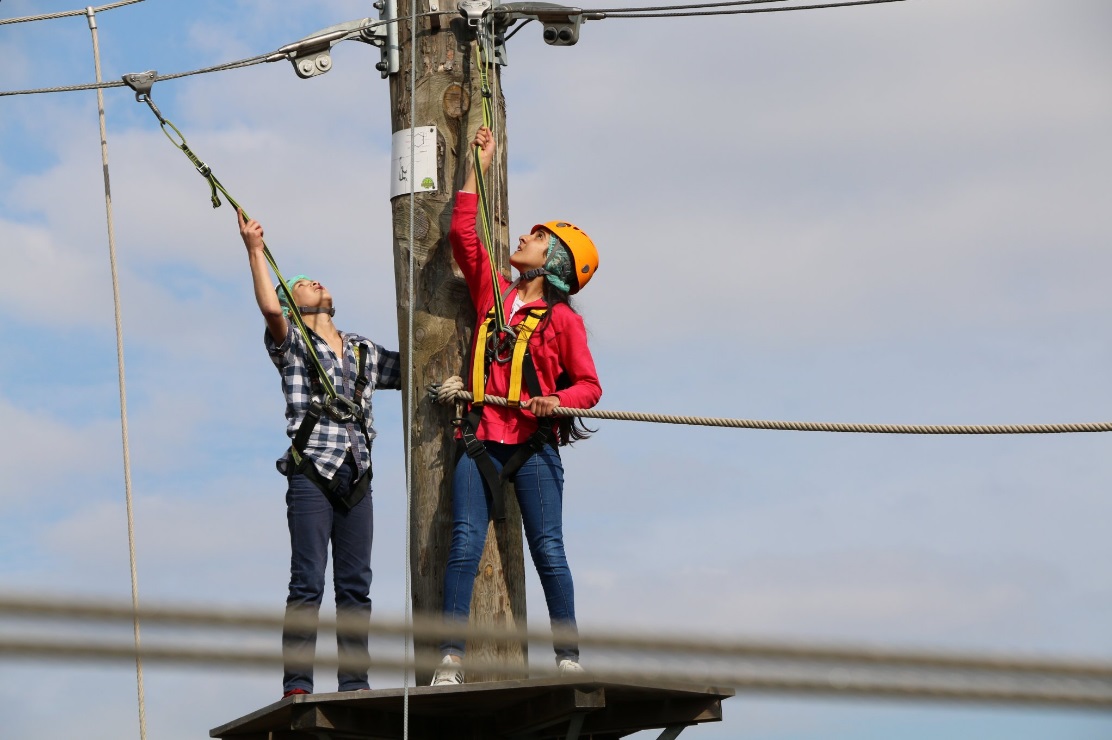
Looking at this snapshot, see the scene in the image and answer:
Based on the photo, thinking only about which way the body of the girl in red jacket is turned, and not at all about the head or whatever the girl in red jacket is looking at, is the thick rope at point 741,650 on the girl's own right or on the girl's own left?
on the girl's own left

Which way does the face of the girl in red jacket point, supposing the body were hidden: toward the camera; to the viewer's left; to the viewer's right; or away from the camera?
to the viewer's left

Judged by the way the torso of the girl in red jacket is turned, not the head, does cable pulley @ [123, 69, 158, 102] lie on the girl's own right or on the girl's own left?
on the girl's own right

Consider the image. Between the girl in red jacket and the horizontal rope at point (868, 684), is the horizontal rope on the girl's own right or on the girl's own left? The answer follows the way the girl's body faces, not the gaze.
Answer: on the girl's own left

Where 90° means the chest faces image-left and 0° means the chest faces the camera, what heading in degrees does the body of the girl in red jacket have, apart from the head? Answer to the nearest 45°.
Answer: approximately 45°

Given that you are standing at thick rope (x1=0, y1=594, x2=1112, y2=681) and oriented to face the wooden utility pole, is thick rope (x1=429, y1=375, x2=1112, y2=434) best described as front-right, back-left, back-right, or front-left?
front-right
